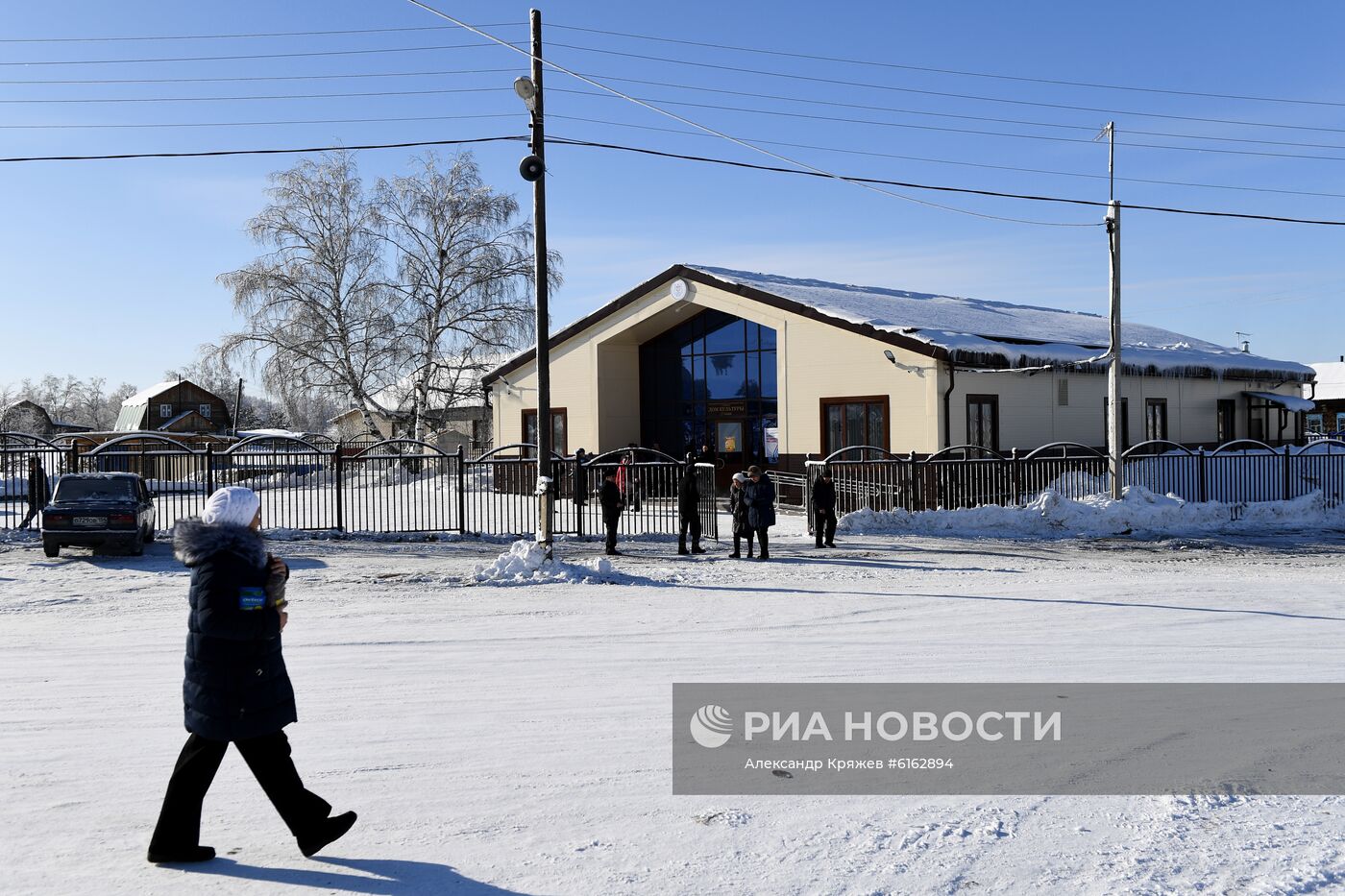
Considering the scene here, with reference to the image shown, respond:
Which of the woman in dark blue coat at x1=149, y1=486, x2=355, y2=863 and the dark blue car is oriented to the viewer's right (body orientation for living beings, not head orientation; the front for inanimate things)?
the woman in dark blue coat

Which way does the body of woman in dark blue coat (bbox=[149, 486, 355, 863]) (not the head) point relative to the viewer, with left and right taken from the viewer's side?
facing to the right of the viewer

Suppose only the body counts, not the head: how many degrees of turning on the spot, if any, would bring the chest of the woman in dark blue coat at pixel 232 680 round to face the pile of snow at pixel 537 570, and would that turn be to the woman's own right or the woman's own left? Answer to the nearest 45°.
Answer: approximately 90° to the woman's own left

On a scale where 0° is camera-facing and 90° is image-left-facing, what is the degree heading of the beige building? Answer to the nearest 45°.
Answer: approximately 45°

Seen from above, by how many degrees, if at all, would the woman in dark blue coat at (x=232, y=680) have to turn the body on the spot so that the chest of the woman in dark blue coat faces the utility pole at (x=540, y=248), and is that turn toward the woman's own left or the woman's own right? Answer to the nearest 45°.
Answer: approximately 90° to the woman's own left
